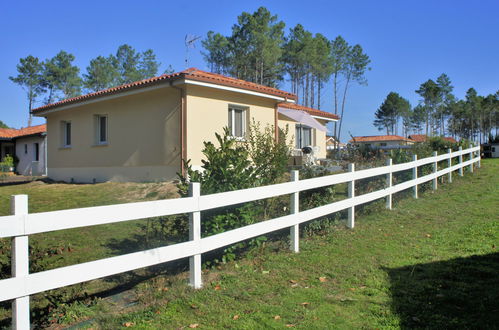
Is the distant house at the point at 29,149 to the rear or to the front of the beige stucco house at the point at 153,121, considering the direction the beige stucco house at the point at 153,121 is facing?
to the rear

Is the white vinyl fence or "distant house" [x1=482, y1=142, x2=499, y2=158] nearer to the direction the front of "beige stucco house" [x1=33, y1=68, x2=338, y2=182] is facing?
the white vinyl fence

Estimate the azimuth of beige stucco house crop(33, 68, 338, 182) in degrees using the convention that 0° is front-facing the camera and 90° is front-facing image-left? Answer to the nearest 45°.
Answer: approximately 315°

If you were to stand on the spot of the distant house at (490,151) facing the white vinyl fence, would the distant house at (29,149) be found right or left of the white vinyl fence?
right

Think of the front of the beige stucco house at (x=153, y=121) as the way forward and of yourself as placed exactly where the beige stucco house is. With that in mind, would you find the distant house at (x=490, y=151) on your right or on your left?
on your left

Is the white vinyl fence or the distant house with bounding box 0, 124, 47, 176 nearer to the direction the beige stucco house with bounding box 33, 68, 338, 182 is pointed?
the white vinyl fence
